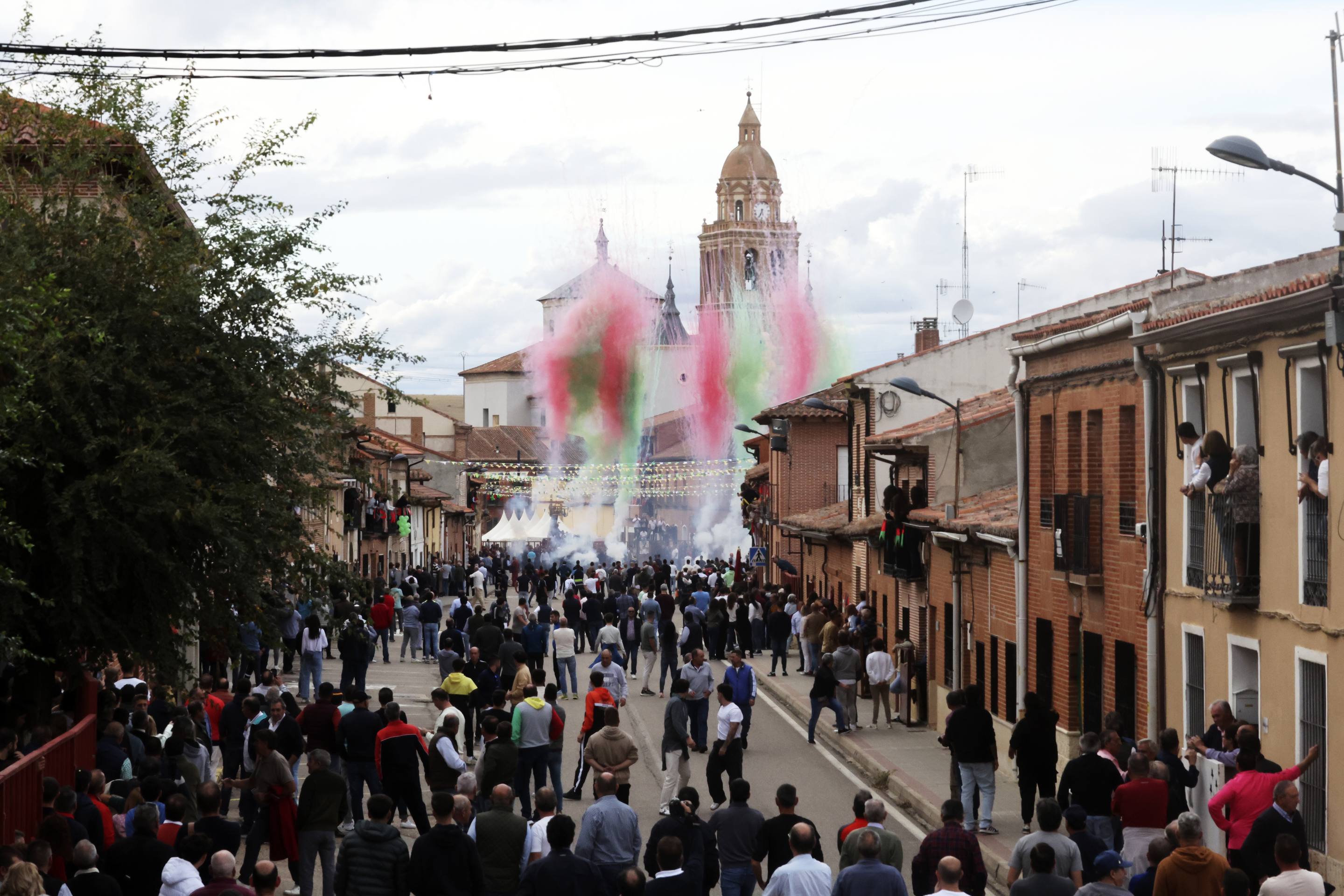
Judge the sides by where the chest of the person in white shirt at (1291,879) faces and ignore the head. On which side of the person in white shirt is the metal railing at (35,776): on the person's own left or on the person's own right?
on the person's own left

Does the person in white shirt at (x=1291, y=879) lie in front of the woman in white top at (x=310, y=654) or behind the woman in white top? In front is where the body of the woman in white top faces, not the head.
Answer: behind

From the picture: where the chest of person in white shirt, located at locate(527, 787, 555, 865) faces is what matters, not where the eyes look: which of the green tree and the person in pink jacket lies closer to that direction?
the green tree

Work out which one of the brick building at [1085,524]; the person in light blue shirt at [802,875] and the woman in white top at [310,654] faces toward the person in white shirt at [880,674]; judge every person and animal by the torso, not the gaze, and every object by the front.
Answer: the person in light blue shirt at [802,875]

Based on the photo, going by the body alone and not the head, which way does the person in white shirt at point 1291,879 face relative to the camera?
away from the camera

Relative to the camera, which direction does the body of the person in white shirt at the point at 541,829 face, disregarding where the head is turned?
away from the camera

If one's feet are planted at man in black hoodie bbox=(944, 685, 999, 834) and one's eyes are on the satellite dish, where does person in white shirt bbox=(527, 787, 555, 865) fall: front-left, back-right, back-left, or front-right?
back-left

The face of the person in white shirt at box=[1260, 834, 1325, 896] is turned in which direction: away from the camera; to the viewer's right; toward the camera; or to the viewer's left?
away from the camera

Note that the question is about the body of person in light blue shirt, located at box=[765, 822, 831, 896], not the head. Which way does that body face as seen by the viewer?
away from the camera

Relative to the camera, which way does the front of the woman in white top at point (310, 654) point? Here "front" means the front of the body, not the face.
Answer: away from the camera

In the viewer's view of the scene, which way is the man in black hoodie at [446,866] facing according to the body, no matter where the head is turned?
away from the camera

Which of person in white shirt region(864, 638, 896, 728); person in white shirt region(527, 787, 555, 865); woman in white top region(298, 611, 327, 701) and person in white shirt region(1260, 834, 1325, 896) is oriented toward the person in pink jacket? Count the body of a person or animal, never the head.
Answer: person in white shirt region(1260, 834, 1325, 896)

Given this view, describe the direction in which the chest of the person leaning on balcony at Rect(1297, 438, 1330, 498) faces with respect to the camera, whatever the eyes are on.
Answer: to the viewer's left

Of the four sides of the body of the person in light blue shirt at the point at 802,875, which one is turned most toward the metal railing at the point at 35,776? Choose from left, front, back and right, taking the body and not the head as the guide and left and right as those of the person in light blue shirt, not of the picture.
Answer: left
